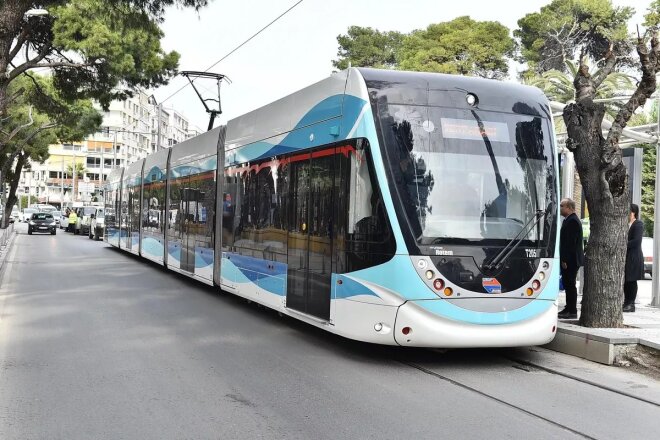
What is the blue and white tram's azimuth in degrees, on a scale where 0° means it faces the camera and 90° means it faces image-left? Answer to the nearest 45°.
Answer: approximately 315°

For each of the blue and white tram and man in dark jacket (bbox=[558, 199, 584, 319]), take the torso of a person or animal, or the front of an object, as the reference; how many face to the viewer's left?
1

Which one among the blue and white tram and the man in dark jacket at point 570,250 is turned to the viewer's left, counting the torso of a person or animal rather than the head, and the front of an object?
the man in dark jacket

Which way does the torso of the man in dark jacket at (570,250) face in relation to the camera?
to the viewer's left

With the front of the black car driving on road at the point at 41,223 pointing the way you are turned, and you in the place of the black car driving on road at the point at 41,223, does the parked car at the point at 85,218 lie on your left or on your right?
on your left

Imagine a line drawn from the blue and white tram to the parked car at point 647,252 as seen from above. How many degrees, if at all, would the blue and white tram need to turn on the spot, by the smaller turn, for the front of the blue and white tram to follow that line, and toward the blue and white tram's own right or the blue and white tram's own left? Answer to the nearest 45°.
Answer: approximately 90° to the blue and white tram's own left

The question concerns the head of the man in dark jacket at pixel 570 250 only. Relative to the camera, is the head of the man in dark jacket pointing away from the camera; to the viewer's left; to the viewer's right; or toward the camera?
to the viewer's left

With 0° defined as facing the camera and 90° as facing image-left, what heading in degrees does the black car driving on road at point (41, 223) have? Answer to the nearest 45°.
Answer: approximately 0°

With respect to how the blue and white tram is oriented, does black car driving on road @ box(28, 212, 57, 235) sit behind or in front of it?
behind
